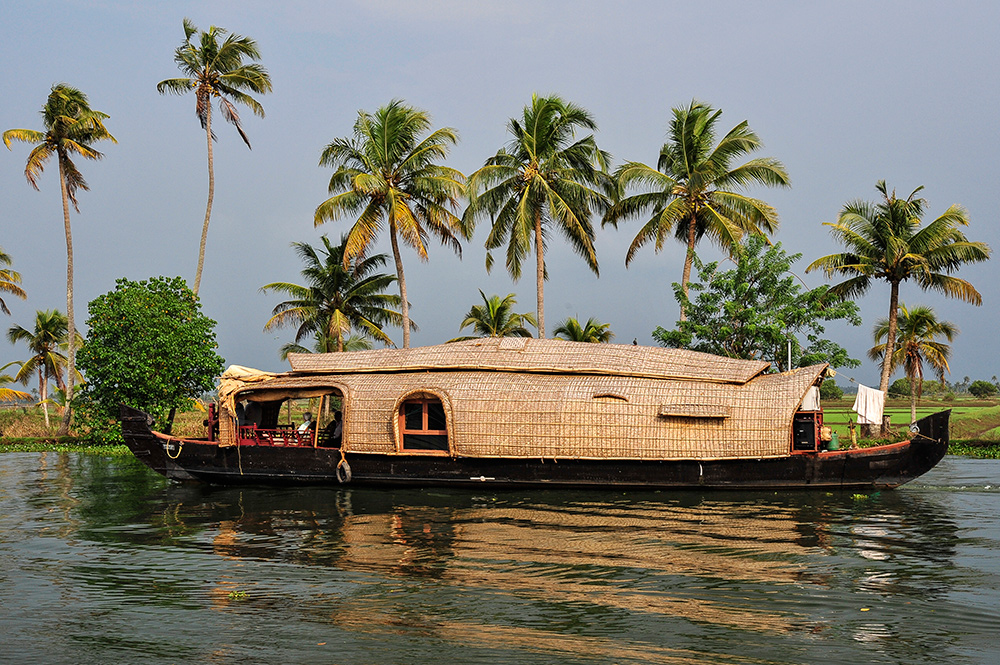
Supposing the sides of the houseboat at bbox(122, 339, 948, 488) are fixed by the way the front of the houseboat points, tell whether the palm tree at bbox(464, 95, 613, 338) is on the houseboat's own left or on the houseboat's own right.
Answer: on the houseboat's own right

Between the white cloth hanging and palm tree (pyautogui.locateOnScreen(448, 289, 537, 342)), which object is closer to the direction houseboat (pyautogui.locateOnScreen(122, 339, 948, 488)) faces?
the palm tree

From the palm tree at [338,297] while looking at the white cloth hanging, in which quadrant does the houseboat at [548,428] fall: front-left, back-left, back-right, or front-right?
front-right

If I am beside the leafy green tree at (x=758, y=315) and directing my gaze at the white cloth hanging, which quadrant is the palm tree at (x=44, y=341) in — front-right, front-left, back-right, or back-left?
back-right

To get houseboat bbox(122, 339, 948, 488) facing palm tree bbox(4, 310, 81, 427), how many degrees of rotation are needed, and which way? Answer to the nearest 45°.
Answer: approximately 45° to its right

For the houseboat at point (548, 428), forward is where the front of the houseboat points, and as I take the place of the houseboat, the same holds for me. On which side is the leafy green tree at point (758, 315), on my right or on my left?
on my right

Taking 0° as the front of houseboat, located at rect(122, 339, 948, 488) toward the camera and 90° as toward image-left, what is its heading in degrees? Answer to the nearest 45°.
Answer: approximately 90°

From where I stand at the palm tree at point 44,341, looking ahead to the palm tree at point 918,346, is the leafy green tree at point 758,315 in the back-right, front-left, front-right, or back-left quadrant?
front-right

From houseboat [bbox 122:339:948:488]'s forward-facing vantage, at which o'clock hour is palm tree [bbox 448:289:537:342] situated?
The palm tree is roughly at 3 o'clock from the houseboat.
